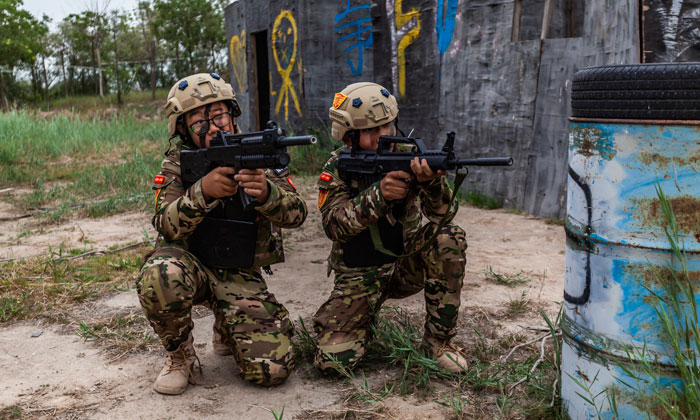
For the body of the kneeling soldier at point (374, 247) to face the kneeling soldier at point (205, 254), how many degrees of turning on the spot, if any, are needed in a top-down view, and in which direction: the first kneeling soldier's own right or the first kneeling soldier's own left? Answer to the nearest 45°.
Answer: approximately 135° to the first kneeling soldier's own right

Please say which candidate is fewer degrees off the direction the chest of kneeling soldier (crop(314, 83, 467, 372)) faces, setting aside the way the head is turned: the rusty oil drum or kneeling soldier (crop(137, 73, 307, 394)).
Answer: the rusty oil drum

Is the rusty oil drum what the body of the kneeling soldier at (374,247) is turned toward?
yes

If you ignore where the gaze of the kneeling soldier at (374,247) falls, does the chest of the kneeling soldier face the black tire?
yes

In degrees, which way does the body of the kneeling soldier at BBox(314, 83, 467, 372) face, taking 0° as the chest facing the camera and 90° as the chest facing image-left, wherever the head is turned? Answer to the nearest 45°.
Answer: approximately 315°

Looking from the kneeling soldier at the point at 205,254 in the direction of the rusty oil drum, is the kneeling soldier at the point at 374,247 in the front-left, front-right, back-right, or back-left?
front-left

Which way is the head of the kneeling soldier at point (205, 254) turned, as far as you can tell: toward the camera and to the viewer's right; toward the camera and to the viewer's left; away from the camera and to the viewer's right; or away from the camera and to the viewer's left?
toward the camera and to the viewer's right

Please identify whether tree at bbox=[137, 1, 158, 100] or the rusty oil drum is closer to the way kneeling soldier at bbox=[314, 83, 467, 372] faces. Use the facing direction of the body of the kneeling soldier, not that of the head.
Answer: the rusty oil drum

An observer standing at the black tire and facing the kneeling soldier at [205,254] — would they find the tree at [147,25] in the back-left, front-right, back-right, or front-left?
front-right

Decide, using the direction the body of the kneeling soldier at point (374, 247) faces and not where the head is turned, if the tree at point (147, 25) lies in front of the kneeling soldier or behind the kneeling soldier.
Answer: behind
